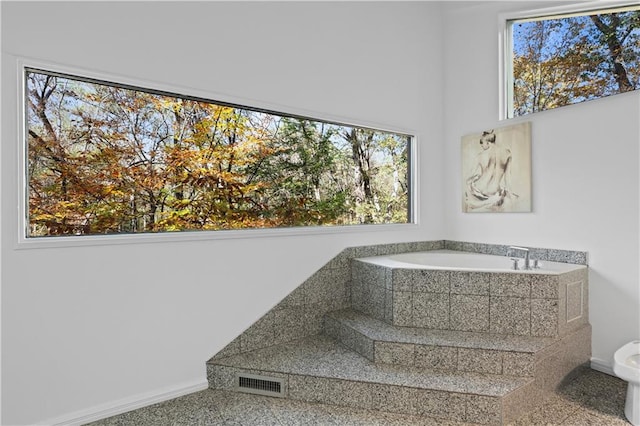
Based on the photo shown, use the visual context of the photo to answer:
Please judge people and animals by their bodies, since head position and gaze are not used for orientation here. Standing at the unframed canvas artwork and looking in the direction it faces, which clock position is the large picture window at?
The large picture window is roughly at 12 o'clock from the unframed canvas artwork.

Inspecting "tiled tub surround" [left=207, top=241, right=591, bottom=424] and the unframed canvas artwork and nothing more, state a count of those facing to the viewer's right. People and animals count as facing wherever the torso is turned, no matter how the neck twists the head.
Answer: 0

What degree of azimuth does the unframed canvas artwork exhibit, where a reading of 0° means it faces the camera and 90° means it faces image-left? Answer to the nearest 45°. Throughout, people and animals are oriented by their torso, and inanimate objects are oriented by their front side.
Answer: approximately 45°

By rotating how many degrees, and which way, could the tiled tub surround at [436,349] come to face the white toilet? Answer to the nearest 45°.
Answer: approximately 90° to its left

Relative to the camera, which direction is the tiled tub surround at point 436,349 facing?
toward the camera

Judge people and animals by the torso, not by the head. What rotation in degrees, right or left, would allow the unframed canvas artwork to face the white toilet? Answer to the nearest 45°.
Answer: approximately 90° to its left

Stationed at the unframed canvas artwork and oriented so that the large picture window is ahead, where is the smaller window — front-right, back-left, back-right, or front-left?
back-left

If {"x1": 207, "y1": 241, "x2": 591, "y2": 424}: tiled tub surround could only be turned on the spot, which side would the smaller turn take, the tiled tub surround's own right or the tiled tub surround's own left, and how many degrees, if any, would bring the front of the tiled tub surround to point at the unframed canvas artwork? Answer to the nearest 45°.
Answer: approximately 135° to the tiled tub surround's own left

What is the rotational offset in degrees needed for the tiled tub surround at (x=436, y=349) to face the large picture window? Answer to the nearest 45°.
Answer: approximately 90° to its right
